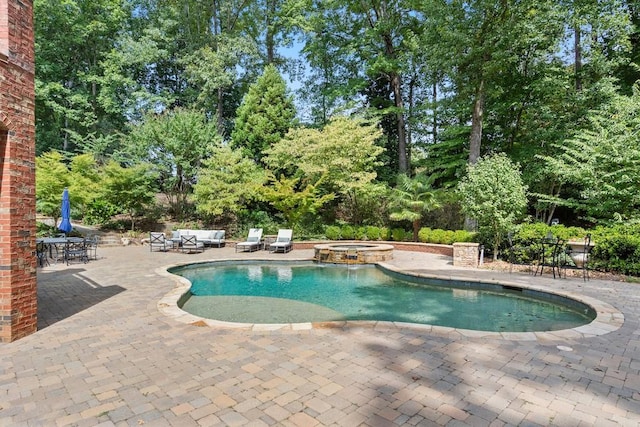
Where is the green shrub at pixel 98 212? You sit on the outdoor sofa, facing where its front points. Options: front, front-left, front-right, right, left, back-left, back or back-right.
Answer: back-right

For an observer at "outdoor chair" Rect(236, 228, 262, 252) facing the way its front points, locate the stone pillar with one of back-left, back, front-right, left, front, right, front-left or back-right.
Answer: left

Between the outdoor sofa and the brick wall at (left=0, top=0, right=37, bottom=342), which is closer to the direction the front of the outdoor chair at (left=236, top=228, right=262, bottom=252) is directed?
the brick wall

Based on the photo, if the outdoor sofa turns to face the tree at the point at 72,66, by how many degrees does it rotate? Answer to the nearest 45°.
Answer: approximately 135° to its right

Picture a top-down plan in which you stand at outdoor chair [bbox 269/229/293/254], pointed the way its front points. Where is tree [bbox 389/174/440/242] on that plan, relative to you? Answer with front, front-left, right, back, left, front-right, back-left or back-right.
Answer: back-left

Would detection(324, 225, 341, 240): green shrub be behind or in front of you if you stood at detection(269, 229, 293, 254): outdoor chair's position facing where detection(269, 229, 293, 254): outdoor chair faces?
behind

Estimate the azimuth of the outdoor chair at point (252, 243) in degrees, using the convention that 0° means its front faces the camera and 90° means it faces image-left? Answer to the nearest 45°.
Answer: approximately 45°

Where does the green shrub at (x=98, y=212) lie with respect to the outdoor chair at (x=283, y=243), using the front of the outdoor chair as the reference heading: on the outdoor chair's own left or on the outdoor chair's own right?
on the outdoor chair's own right

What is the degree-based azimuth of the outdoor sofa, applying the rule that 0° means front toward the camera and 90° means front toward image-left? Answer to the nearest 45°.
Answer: approximately 0°

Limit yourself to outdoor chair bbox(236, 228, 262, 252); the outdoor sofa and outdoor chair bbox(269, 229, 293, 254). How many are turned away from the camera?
0

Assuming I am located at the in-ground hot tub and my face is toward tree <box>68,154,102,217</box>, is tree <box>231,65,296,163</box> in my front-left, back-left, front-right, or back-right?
front-right

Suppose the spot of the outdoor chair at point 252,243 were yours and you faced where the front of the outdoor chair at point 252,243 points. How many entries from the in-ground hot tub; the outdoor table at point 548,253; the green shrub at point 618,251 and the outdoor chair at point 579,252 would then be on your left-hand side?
4

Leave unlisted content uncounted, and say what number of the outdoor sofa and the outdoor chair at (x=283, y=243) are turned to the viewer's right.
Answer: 0

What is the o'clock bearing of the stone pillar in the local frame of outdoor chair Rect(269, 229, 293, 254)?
The stone pillar is roughly at 9 o'clock from the outdoor chair.

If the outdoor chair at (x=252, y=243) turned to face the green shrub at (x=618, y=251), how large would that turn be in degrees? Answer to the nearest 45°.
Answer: approximately 90° to its left

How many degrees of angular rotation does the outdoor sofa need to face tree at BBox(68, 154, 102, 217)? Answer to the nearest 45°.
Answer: approximately 135° to its right

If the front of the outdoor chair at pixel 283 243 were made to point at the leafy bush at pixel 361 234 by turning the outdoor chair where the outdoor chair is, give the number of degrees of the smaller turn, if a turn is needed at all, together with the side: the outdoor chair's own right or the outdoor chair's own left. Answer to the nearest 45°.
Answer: approximately 135° to the outdoor chair's own left

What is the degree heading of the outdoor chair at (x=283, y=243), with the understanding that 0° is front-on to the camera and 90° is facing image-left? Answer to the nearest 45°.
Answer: approximately 45°

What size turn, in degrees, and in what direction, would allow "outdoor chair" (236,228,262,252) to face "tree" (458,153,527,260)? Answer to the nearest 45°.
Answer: approximately 90° to its left

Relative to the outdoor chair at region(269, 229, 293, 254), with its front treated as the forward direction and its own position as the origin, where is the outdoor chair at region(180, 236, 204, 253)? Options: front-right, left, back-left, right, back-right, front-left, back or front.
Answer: front-right

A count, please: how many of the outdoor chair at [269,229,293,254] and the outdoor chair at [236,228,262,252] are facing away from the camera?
0
